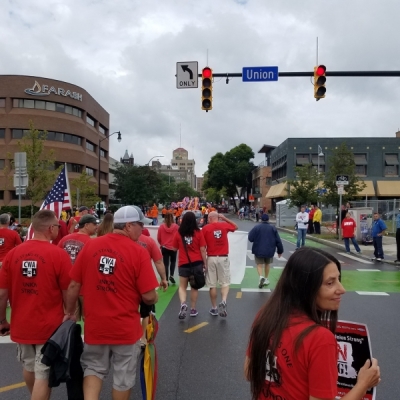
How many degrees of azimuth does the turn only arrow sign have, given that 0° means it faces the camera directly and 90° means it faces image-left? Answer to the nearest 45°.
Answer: approximately 0°

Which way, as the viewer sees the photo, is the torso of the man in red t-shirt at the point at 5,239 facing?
away from the camera

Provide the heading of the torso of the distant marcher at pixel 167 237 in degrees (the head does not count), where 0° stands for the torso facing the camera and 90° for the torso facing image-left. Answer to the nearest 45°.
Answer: approximately 180°

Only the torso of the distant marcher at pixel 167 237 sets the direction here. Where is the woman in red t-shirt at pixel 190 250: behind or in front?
behind

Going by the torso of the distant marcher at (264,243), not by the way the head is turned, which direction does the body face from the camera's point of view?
away from the camera

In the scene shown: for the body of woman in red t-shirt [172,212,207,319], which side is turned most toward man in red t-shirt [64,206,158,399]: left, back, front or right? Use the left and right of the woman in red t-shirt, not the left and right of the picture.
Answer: back

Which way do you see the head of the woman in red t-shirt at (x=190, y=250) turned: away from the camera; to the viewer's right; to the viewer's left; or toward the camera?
away from the camera

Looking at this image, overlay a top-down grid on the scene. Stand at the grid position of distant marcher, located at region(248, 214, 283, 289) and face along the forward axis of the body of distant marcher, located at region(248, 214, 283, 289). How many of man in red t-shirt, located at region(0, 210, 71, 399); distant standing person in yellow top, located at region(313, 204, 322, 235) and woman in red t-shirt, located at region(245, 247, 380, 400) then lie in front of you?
1

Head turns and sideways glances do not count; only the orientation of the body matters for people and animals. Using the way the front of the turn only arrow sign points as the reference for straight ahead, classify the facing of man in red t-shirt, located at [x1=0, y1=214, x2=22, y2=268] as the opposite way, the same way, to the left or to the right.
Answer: the opposite way

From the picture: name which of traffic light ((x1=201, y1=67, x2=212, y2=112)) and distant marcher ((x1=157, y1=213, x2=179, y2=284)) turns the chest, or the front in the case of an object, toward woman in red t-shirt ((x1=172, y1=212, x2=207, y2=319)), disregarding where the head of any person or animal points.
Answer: the traffic light

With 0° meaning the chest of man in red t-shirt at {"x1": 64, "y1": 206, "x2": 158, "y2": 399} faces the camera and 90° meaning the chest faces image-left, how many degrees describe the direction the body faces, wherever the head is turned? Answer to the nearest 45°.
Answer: approximately 225°

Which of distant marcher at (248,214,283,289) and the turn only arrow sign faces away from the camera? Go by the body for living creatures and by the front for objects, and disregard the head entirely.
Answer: the distant marcher

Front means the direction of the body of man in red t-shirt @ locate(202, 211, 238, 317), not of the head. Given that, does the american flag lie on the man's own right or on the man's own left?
on the man's own left

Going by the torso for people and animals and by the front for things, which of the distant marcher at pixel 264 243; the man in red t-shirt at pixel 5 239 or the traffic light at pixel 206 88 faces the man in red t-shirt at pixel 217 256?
the traffic light

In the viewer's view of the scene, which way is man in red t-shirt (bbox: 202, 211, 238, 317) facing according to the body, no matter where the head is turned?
away from the camera
